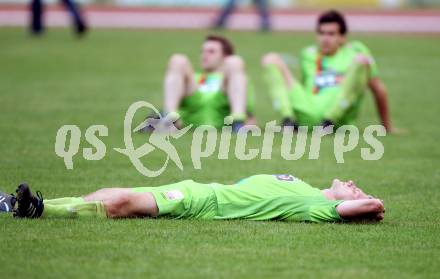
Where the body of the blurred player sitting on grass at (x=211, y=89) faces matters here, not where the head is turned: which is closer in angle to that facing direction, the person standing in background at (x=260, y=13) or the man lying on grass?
the man lying on grass

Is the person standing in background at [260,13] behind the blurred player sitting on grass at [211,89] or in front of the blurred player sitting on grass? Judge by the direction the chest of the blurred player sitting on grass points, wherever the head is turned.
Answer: behind

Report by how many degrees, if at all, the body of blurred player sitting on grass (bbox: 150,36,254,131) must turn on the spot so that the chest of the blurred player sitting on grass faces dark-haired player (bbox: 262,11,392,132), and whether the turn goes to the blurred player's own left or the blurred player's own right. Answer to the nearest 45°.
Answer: approximately 90° to the blurred player's own left

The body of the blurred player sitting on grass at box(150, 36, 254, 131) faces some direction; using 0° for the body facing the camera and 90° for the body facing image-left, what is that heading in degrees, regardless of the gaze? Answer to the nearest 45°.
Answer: approximately 0°

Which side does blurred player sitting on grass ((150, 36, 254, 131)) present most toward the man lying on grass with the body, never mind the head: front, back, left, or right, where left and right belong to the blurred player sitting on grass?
front

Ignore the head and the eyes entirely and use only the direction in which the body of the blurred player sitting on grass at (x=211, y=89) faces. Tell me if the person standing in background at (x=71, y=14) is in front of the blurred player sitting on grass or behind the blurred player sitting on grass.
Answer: behind

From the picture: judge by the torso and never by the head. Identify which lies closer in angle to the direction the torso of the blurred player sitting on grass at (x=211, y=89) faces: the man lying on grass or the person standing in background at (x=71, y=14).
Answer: the man lying on grass

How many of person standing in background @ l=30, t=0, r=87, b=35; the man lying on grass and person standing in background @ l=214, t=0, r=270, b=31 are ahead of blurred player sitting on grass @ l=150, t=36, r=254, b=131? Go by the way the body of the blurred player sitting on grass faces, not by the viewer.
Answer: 1
